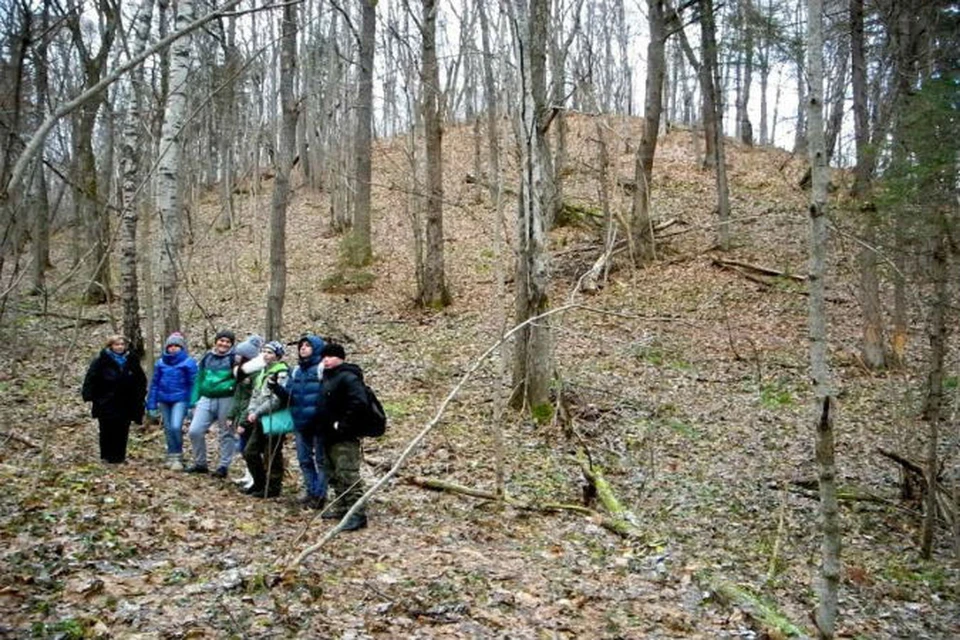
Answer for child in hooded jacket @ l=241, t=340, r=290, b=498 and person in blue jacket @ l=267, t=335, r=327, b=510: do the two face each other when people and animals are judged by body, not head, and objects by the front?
no

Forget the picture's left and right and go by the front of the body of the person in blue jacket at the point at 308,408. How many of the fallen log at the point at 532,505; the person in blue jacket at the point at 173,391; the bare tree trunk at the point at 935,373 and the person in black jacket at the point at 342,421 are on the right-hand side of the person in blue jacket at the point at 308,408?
1

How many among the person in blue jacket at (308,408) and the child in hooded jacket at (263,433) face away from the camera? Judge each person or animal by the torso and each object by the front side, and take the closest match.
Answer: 0

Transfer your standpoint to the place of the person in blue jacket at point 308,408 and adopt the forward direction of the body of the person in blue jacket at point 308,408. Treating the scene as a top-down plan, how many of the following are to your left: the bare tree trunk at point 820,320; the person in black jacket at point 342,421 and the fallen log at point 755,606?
3

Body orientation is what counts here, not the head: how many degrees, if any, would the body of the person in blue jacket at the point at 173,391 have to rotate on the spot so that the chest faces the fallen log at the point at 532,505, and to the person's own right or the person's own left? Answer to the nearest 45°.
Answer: approximately 45° to the person's own left

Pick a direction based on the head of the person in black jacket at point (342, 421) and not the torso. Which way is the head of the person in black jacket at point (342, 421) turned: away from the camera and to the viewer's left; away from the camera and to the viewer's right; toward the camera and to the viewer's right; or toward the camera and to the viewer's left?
toward the camera and to the viewer's left

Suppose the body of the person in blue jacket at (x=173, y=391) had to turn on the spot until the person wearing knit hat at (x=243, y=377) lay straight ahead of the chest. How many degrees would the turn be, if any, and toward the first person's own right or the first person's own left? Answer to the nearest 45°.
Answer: approximately 45° to the first person's own left

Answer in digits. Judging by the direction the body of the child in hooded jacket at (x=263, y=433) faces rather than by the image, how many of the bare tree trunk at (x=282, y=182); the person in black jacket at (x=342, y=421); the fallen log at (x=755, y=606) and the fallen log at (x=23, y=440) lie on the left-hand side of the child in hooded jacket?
2

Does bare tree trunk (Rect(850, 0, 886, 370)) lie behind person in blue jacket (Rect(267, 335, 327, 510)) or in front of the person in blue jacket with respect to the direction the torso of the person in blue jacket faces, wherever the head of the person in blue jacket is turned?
behind

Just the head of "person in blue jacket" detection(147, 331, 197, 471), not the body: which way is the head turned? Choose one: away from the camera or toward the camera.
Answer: toward the camera

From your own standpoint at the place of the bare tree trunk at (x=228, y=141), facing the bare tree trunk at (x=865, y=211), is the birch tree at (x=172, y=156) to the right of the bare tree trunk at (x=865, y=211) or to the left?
right

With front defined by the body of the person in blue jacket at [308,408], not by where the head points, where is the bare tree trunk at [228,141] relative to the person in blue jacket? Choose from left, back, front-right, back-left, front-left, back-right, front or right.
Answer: back-right

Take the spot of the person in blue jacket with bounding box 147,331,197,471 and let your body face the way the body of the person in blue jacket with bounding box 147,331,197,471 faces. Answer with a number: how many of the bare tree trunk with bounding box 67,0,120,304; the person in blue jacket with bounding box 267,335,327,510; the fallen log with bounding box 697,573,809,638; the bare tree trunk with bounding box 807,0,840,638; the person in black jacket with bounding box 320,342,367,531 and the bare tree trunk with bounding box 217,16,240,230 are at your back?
2

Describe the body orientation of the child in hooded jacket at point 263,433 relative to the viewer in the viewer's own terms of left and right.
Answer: facing the viewer and to the left of the viewer

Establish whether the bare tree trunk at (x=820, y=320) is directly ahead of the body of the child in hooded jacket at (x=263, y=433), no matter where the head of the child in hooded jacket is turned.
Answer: no

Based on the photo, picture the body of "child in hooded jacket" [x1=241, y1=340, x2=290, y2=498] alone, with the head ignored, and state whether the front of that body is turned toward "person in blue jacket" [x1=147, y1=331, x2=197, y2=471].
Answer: no

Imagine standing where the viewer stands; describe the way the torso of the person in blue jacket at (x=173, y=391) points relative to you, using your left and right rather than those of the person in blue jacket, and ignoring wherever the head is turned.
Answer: facing the viewer

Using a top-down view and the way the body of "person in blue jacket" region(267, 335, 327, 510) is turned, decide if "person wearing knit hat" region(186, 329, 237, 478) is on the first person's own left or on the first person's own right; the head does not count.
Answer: on the first person's own right

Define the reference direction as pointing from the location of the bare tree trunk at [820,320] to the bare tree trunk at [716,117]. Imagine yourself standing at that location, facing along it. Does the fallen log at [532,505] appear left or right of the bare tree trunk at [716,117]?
left

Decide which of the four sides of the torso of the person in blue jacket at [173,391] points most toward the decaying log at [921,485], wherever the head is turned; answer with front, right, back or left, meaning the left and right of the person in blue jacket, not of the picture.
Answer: left

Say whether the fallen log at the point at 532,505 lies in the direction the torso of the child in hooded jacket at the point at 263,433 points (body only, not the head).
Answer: no
